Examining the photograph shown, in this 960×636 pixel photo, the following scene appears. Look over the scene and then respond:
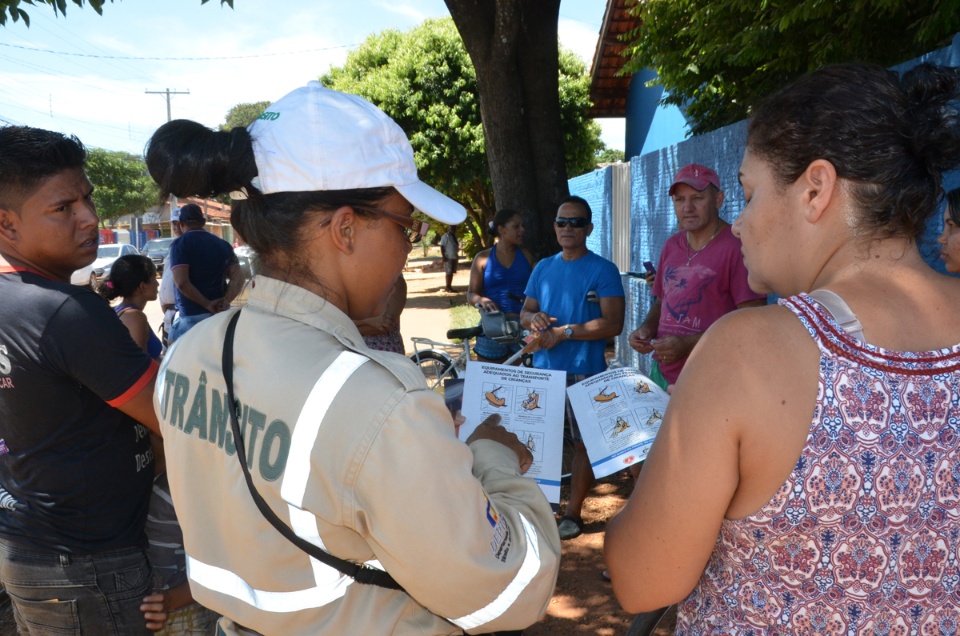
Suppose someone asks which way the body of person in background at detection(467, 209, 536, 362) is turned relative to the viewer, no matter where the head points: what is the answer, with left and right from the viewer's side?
facing the viewer and to the right of the viewer

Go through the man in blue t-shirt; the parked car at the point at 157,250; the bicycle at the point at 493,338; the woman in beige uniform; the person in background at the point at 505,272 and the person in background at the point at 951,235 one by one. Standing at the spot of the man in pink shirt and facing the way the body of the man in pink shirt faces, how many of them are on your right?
4

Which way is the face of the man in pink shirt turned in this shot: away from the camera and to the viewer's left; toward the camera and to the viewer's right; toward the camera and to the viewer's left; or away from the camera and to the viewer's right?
toward the camera and to the viewer's left

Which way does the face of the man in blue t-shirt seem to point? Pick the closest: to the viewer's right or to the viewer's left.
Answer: to the viewer's left

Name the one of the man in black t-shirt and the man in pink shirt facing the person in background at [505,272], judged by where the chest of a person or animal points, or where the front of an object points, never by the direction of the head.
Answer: the man in black t-shirt

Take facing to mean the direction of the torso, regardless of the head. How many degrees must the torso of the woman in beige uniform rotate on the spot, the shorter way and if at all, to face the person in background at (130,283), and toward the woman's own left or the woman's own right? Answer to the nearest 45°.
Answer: approximately 45° to the woman's own left

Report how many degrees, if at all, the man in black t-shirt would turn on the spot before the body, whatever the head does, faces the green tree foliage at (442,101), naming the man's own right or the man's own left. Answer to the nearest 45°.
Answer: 0° — they already face it

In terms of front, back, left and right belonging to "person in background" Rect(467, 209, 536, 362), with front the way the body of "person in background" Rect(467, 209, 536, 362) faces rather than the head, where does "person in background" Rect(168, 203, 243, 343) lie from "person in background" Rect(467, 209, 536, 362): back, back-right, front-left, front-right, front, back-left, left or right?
back-right

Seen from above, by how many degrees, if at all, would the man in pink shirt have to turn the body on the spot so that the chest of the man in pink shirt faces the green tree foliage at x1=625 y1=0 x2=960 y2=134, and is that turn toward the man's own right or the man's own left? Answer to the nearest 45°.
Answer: approximately 135° to the man's own right

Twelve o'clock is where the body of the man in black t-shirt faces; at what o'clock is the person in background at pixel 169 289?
The person in background is roughly at 11 o'clock from the man in black t-shirt.

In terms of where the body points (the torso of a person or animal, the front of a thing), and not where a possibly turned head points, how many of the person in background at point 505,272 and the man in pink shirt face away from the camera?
0

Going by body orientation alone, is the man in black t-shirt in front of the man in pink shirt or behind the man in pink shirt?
in front

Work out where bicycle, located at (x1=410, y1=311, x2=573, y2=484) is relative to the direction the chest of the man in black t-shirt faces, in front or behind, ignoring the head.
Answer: in front

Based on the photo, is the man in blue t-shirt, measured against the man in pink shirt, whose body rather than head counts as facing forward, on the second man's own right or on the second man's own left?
on the second man's own right
